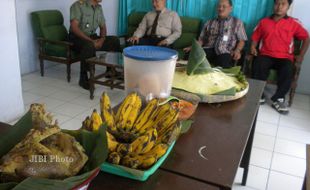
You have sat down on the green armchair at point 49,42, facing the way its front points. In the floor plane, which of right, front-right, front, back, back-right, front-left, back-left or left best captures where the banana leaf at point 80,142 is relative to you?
front-right

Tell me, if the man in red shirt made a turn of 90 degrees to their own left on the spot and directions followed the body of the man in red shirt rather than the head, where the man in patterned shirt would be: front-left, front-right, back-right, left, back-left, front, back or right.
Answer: back

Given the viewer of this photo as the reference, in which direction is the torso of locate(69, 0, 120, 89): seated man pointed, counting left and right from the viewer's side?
facing the viewer and to the right of the viewer

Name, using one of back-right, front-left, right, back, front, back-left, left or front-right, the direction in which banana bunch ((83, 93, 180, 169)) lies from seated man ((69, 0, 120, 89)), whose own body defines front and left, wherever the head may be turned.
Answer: front-right

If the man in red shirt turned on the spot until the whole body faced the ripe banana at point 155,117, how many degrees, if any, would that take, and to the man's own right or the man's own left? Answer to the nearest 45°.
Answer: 0° — they already face it

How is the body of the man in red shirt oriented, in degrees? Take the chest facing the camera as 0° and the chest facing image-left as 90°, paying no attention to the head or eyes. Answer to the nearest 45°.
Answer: approximately 0°

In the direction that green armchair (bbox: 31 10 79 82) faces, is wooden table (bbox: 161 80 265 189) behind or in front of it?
in front

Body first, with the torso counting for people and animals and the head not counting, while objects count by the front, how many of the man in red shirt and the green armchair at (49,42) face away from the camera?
0

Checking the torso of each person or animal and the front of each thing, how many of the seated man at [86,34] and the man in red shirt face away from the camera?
0

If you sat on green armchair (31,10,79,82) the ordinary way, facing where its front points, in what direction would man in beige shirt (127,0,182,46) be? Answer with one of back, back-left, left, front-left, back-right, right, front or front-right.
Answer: front-left

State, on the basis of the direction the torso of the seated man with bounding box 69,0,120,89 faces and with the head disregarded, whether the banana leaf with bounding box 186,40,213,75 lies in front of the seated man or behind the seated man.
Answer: in front

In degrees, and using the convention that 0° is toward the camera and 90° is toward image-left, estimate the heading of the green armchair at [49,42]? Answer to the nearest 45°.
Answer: approximately 315°
